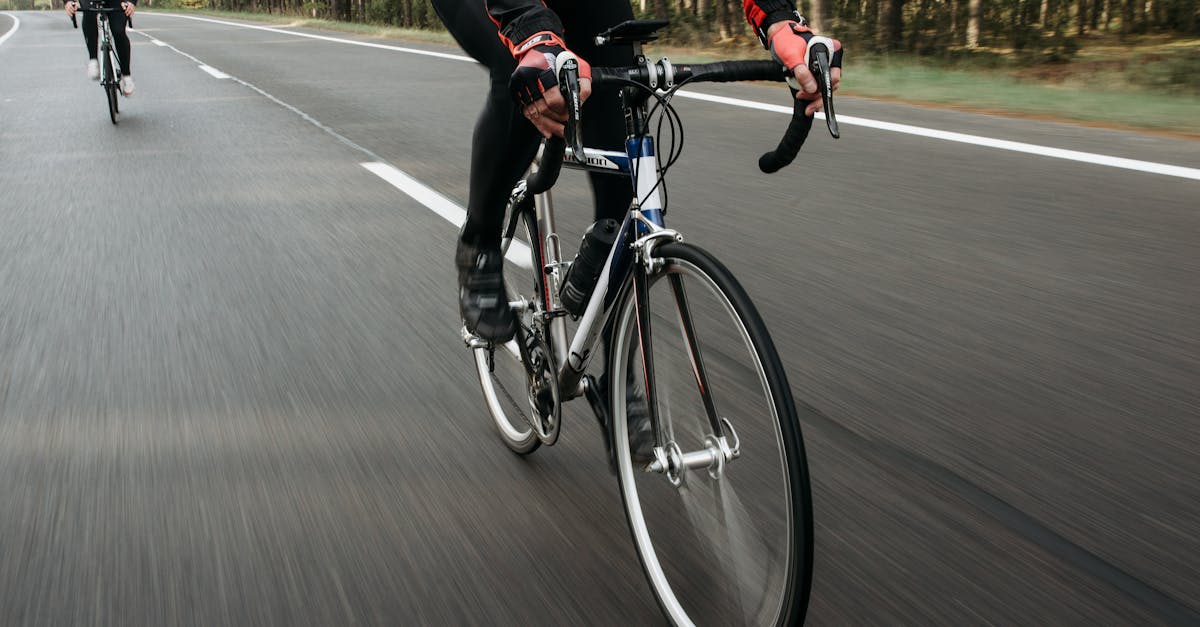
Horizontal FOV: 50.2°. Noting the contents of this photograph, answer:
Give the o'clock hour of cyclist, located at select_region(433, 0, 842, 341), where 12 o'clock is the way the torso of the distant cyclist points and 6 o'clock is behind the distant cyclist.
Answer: The cyclist is roughly at 12 o'clock from the distant cyclist.

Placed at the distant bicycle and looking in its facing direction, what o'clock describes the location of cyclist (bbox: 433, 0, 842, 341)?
The cyclist is roughly at 12 o'clock from the distant bicycle.

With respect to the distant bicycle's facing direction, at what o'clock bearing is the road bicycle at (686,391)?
The road bicycle is roughly at 12 o'clock from the distant bicycle.

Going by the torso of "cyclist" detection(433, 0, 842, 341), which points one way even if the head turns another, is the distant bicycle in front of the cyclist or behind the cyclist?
behind

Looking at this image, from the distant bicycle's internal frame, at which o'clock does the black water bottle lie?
The black water bottle is roughly at 12 o'clock from the distant bicycle.

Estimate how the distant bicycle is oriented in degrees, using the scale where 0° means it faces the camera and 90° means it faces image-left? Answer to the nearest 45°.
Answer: approximately 0°

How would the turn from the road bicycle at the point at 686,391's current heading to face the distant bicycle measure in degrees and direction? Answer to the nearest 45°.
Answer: approximately 180°
